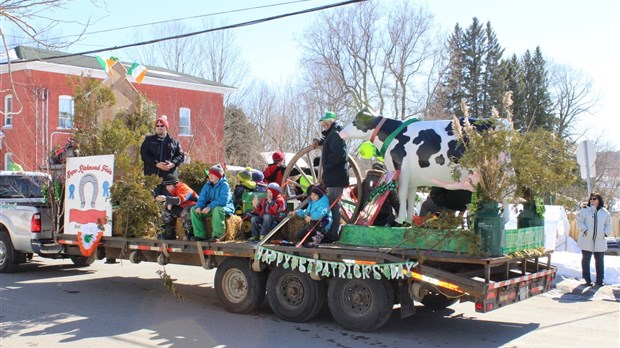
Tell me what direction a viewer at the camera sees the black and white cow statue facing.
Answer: facing to the left of the viewer

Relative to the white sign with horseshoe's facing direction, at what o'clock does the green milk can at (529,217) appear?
The green milk can is roughly at 10 o'clock from the white sign with horseshoe.

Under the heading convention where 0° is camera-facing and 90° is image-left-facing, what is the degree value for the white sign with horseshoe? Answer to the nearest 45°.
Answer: approximately 0°

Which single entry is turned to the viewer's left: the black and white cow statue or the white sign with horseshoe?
the black and white cow statue

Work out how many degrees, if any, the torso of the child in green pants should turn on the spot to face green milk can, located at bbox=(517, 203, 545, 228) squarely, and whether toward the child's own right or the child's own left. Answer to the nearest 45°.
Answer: approximately 135° to the child's own left

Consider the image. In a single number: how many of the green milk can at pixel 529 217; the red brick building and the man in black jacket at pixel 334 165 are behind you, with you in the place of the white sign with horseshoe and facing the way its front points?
1

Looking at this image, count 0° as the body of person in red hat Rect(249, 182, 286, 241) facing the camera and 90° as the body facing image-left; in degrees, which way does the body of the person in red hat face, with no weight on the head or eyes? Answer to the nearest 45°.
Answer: approximately 45°

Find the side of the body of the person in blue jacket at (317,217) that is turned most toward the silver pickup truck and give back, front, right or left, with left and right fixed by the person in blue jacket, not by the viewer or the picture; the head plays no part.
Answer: right

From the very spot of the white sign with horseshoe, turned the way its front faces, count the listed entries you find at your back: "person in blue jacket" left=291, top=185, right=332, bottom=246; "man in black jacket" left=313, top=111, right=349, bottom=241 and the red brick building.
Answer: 1

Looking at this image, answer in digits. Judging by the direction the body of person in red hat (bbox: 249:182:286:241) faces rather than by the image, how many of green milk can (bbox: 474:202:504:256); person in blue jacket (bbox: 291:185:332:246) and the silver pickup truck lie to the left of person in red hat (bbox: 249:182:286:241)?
2

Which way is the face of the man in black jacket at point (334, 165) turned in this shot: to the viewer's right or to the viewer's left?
to the viewer's left
